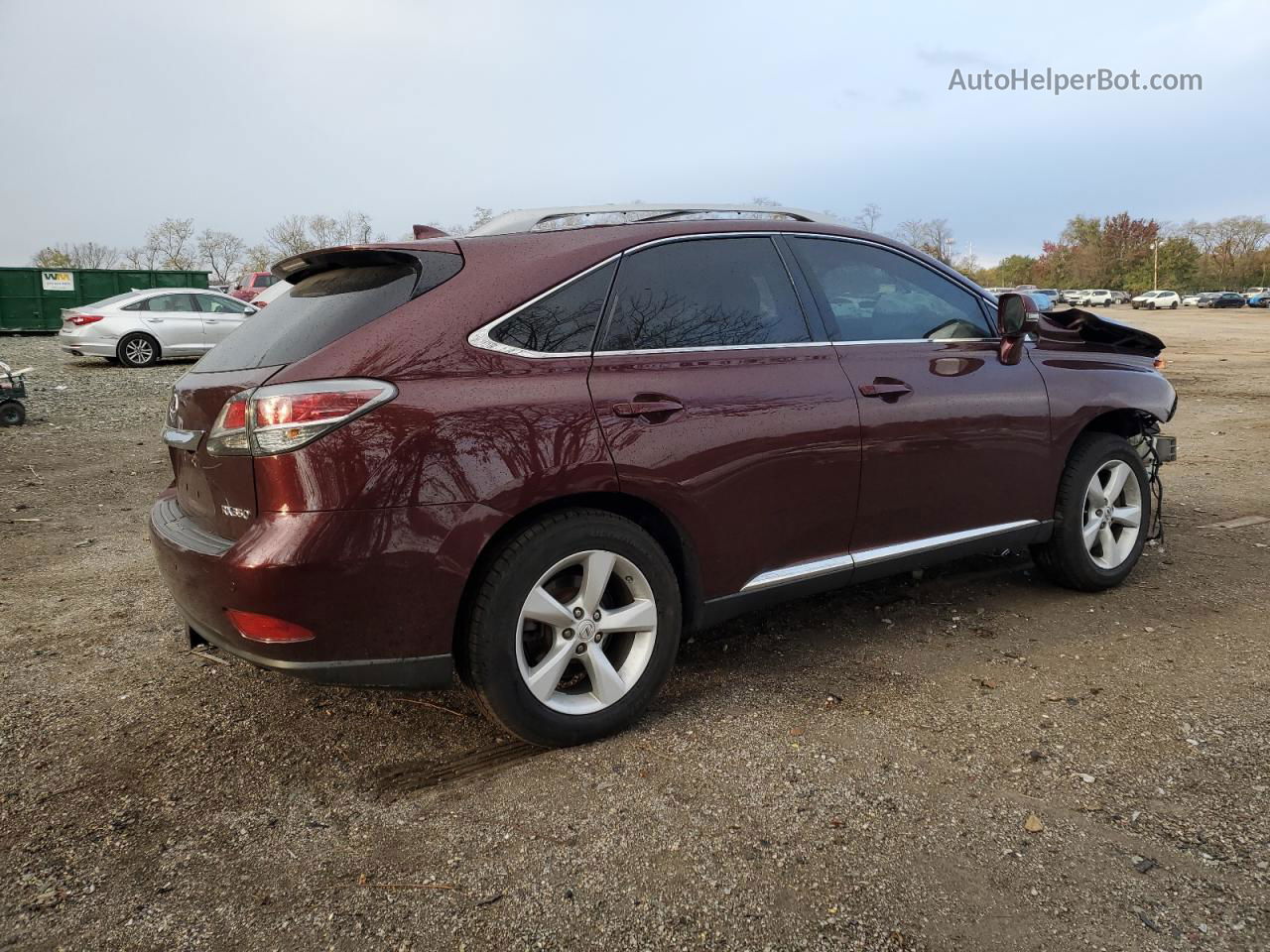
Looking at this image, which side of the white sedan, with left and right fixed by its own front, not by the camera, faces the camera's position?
right

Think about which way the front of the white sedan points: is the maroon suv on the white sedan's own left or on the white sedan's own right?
on the white sedan's own right

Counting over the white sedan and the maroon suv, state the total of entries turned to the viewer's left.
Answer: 0

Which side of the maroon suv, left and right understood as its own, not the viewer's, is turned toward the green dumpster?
left

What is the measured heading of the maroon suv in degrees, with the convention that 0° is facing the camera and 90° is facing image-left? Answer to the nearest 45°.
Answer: approximately 225°
